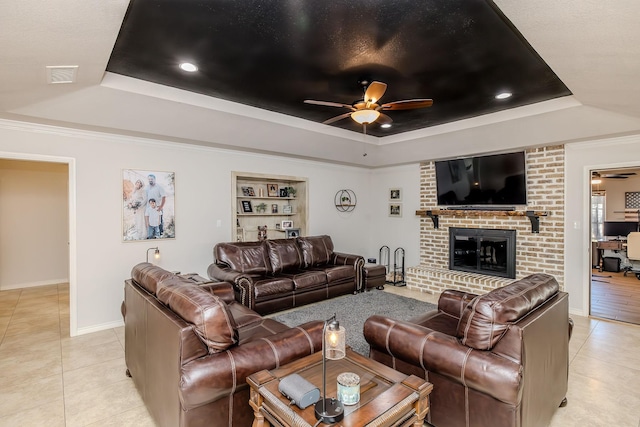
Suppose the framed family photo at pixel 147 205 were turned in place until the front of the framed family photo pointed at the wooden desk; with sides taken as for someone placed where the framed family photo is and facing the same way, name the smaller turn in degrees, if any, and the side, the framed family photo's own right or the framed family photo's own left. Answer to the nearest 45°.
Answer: approximately 45° to the framed family photo's own left

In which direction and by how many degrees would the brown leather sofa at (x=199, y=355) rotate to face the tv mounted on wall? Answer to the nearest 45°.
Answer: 0° — it already faces it

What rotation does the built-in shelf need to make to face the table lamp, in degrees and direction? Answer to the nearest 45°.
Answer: approximately 45° to its right

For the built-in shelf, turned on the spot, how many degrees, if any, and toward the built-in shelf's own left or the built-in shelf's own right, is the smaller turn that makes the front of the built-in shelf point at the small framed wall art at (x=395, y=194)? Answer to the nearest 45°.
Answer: approximately 45° to the built-in shelf's own left
